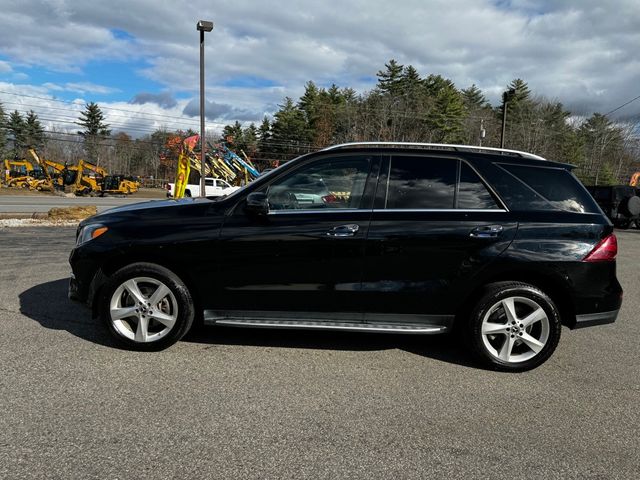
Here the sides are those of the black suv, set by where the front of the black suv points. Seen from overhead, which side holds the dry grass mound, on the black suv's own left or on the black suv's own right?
on the black suv's own right

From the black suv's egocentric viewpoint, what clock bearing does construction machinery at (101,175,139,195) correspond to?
The construction machinery is roughly at 2 o'clock from the black suv.

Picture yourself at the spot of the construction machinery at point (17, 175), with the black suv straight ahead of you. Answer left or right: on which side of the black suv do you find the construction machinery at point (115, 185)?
left

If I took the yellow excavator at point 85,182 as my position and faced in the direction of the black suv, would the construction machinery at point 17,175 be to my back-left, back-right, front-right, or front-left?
back-right

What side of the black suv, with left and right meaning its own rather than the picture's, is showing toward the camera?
left

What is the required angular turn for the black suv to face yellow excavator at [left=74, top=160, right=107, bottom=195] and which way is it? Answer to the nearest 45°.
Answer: approximately 45° to its right

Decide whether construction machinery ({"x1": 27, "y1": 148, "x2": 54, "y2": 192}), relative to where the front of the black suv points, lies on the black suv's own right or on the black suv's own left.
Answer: on the black suv's own right

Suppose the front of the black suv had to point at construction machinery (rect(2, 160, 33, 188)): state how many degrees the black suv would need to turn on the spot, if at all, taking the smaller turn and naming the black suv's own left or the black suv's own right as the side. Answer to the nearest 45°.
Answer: approximately 45° to the black suv's own right
